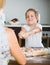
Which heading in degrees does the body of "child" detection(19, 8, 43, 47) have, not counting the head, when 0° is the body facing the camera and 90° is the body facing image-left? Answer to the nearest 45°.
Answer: approximately 45°

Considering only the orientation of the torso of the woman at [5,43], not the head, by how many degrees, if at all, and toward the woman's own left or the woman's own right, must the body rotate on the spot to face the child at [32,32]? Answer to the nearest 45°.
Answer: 0° — they already face them

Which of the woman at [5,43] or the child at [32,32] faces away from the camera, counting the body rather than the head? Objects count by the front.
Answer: the woman at [5,43]

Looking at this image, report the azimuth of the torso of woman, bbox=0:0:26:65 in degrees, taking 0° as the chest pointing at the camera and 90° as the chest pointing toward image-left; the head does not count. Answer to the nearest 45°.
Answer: approximately 180°
